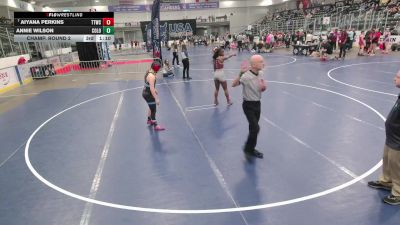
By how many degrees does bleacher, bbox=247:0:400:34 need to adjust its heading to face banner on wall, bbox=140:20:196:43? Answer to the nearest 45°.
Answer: approximately 45° to its right

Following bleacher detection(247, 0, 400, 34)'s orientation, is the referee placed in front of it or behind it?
in front

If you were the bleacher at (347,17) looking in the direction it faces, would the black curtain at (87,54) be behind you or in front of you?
in front

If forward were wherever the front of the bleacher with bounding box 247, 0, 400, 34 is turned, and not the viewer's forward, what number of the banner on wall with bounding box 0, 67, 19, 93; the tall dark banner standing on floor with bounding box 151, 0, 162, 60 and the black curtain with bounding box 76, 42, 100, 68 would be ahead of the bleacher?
3

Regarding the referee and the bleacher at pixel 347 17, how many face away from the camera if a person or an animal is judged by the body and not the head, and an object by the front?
0

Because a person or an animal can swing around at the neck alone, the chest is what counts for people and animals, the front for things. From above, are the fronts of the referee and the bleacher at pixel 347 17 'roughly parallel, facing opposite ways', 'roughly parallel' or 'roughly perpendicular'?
roughly perpendicular

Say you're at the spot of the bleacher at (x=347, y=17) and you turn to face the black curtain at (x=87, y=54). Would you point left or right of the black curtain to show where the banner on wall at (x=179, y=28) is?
right
